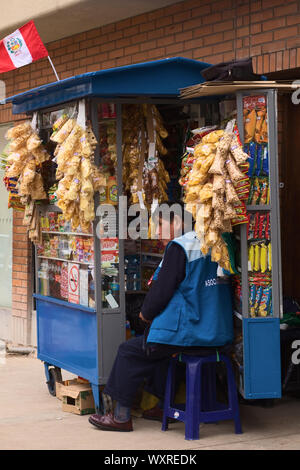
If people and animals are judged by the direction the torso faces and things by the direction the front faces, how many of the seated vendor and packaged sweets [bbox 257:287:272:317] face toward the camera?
1

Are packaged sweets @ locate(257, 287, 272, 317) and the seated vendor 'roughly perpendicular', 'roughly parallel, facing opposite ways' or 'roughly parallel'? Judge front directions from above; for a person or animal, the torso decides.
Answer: roughly perpendicular

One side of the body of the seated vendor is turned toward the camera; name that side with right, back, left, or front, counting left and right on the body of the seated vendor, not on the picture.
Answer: left

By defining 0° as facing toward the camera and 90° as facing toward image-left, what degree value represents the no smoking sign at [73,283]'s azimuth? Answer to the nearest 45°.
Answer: approximately 45°

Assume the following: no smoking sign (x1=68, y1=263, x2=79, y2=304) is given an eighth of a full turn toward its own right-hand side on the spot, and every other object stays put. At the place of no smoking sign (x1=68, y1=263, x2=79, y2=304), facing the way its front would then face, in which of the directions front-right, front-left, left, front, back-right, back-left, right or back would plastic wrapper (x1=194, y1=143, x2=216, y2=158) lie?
back-left

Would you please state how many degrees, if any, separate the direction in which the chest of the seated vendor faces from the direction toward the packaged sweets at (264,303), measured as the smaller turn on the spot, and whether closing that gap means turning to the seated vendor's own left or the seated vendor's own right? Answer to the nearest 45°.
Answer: approximately 180°
